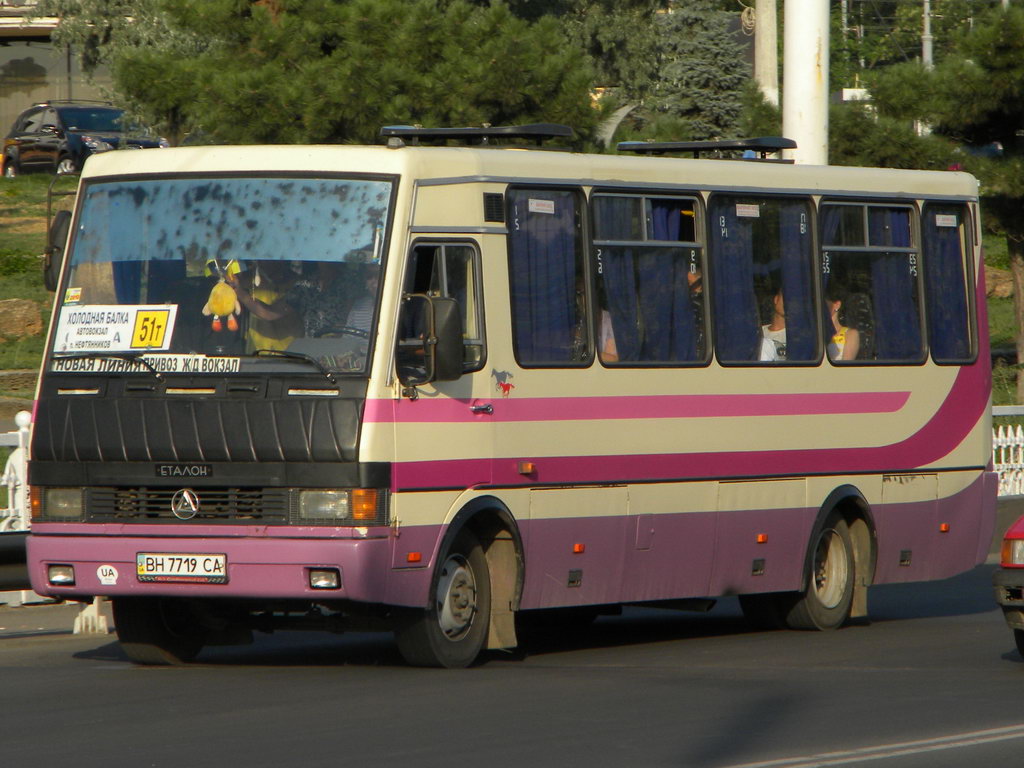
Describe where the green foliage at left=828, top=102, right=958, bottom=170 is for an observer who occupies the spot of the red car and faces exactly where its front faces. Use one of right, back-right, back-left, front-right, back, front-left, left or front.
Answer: back-right

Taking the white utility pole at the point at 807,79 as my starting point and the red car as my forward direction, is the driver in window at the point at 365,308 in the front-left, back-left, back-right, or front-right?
front-right

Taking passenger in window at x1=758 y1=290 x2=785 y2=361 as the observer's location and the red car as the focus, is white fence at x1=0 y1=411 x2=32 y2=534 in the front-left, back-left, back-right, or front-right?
back-right

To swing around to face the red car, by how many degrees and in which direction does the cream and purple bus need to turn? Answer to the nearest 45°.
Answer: approximately 135° to its left

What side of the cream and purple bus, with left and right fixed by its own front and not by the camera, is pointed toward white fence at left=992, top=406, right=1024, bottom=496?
back

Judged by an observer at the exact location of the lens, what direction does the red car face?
facing the viewer and to the left of the viewer

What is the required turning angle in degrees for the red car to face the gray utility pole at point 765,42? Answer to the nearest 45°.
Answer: approximately 135° to its right

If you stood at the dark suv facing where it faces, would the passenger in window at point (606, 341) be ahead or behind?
ahead

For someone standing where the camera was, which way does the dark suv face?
facing the viewer and to the right of the viewer

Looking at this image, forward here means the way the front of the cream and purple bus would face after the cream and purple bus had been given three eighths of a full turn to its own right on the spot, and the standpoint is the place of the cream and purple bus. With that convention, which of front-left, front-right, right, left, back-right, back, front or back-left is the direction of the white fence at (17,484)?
front-left

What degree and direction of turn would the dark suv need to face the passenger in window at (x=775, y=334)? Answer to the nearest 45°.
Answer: approximately 45° to its right

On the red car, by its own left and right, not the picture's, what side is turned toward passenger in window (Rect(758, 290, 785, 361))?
right

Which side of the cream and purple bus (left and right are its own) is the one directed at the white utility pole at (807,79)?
back

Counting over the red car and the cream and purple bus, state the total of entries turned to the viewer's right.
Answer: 0

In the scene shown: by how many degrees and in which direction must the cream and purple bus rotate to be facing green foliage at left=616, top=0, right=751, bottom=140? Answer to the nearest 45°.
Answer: approximately 135° to its right

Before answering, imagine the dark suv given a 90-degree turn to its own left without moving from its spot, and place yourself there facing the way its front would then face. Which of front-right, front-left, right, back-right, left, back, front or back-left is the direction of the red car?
back-right

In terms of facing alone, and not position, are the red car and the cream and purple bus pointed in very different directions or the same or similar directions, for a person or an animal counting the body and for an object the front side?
same or similar directions

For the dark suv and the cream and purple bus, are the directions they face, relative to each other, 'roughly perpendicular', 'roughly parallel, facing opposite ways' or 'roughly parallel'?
roughly perpendicular
